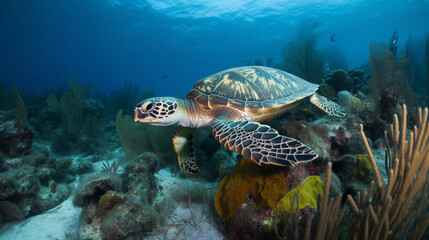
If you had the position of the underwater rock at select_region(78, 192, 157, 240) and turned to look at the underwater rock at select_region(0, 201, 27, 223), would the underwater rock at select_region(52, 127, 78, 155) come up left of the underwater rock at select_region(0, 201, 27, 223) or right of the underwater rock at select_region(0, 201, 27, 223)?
right

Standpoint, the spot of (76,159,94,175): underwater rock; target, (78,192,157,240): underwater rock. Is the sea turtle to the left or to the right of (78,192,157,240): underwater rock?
left

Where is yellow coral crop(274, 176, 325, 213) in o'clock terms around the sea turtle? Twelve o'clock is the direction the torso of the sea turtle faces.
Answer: The yellow coral is roughly at 8 o'clock from the sea turtle.

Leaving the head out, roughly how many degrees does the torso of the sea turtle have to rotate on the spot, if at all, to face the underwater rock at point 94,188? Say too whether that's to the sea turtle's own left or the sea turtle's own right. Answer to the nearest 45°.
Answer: approximately 45° to the sea turtle's own left

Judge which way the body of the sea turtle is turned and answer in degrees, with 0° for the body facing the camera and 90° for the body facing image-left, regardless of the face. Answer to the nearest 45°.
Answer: approximately 90°

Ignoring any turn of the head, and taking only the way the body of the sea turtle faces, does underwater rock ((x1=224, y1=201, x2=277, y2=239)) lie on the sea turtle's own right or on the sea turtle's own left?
on the sea turtle's own left

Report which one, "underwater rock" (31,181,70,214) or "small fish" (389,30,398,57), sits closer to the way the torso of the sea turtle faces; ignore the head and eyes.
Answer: the underwater rock

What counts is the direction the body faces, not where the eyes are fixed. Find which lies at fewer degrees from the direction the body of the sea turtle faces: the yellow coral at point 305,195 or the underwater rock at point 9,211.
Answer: the underwater rock
